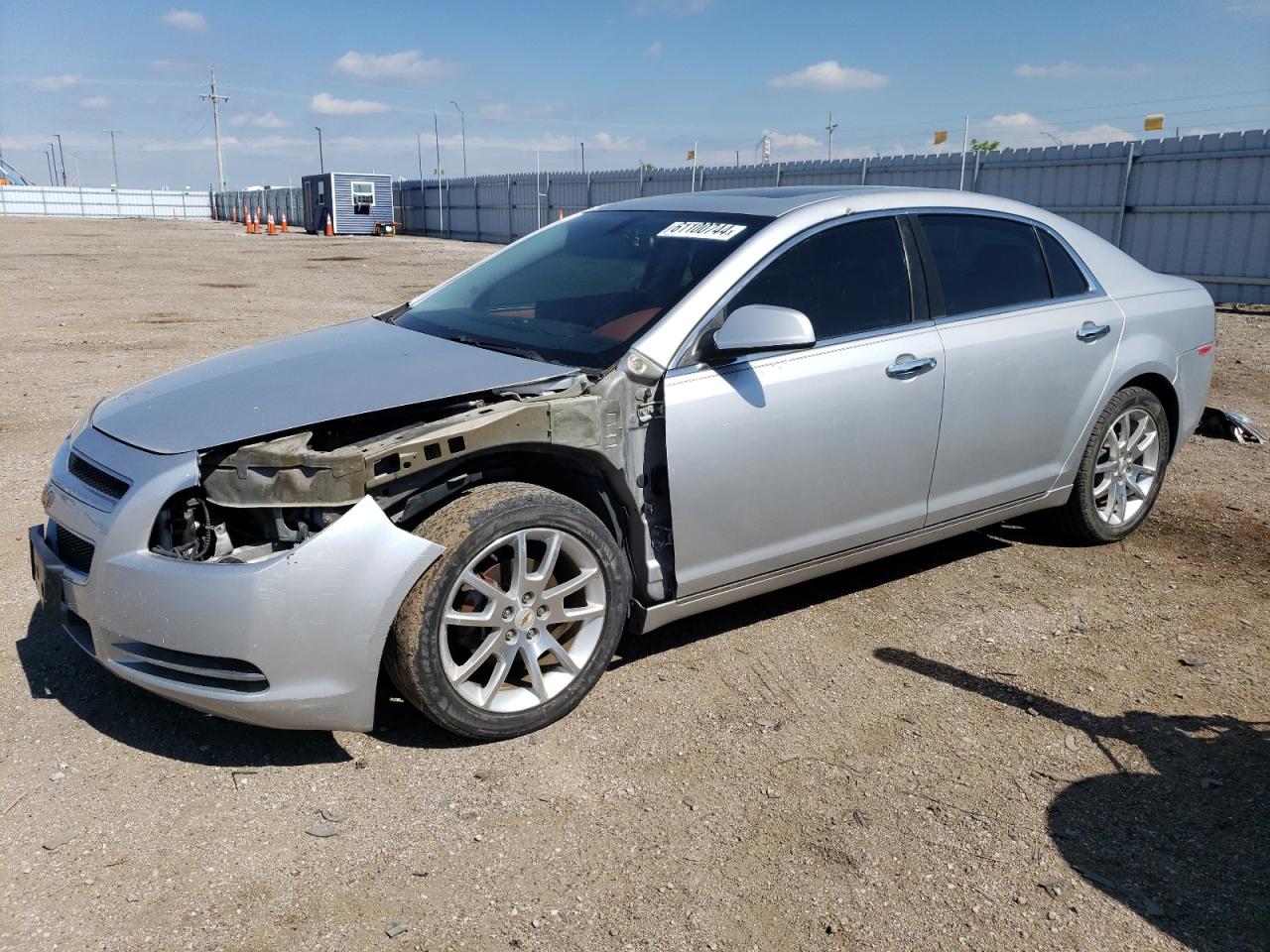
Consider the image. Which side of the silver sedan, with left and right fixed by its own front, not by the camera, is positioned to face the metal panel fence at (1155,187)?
back

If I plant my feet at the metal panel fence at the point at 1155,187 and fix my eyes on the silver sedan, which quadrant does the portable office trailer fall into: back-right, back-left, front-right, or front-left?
back-right

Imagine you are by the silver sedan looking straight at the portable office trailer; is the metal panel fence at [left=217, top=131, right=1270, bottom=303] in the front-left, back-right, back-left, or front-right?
front-right

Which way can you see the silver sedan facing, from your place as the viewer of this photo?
facing the viewer and to the left of the viewer

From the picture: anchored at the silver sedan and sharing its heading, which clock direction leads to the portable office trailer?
The portable office trailer is roughly at 4 o'clock from the silver sedan.
